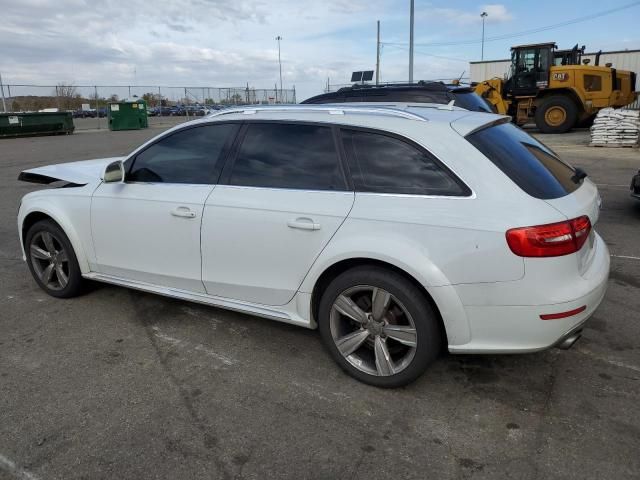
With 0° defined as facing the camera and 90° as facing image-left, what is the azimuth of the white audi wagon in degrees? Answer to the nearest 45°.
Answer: approximately 135°

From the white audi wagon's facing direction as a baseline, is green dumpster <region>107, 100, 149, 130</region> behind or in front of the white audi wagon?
in front

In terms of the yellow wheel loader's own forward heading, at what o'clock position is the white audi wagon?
The white audi wagon is roughly at 9 o'clock from the yellow wheel loader.

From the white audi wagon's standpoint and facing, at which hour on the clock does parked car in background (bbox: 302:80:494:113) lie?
The parked car in background is roughly at 2 o'clock from the white audi wagon.

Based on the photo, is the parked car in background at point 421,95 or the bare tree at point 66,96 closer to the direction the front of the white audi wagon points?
the bare tree

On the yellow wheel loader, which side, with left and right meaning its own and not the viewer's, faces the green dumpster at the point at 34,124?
front

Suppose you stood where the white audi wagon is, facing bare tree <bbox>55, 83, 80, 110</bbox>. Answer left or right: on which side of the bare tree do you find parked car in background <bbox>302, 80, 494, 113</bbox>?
right

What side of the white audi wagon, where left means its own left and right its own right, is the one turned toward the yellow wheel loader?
right

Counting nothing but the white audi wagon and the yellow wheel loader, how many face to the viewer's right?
0

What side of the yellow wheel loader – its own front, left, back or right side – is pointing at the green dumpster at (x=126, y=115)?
front

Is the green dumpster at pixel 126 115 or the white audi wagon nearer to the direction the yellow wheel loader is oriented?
the green dumpster

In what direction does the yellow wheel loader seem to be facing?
to the viewer's left

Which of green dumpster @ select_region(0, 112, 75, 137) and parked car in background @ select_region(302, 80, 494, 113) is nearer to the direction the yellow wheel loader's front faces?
the green dumpster
